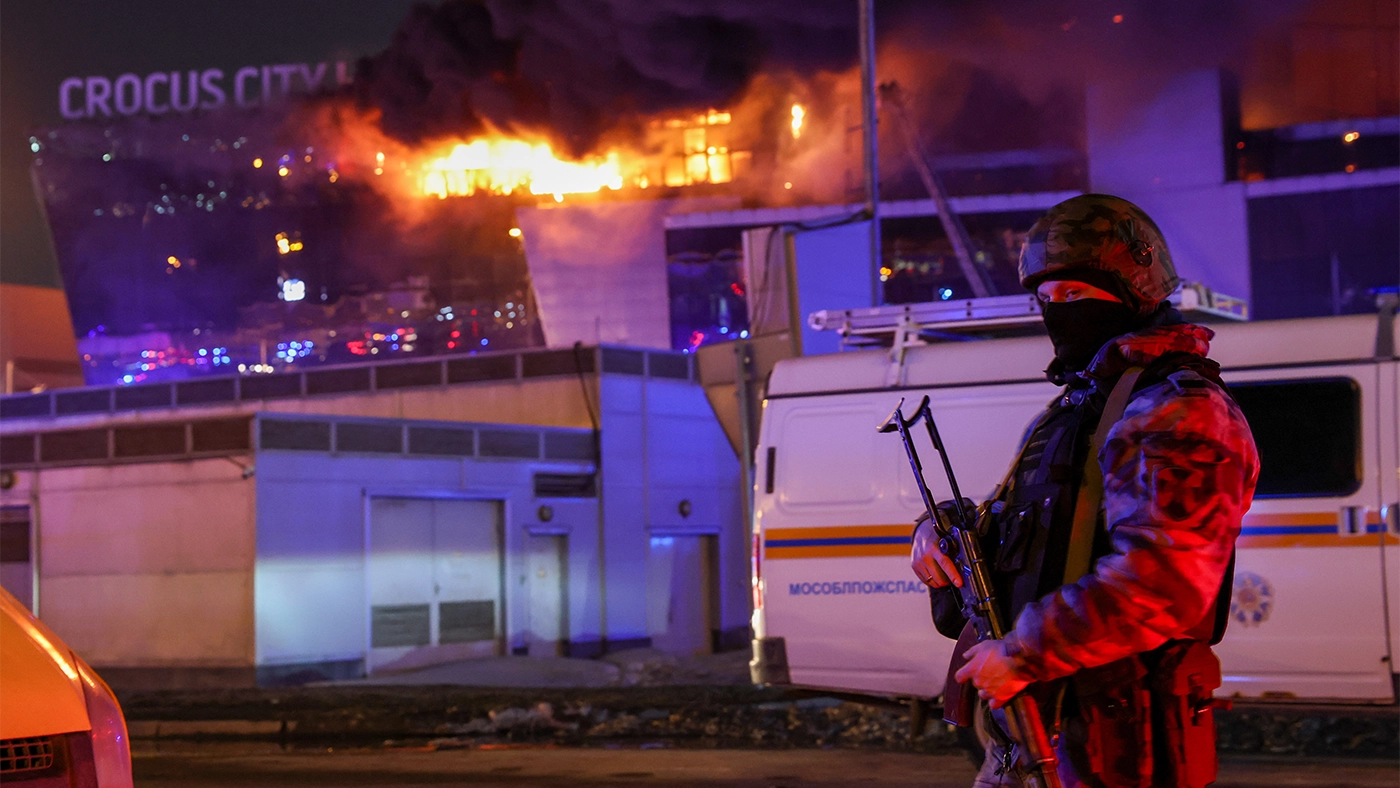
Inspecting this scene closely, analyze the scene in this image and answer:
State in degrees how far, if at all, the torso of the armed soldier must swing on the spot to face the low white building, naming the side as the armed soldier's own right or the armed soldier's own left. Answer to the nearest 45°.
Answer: approximately 90° to the armed soldier's own right

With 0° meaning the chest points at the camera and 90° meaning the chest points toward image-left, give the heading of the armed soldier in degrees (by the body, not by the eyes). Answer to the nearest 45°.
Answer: approximately 45°

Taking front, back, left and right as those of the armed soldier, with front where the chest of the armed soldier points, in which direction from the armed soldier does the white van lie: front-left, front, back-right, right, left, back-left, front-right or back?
back-right

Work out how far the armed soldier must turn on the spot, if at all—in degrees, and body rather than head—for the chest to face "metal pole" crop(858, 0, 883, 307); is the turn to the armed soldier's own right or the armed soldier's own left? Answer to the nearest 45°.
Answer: approximately 135° to the armed soldier's own right

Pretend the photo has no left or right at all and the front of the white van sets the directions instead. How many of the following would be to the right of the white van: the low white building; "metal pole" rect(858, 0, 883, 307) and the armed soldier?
1

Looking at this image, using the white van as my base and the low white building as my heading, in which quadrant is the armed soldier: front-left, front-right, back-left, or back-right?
back-left
